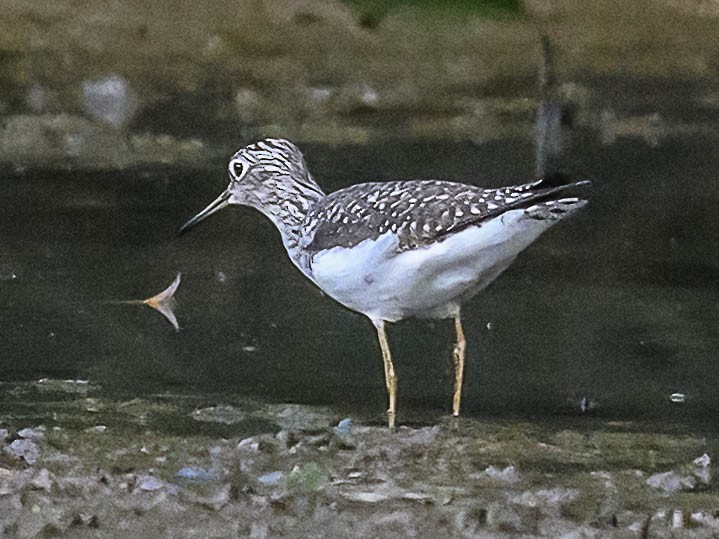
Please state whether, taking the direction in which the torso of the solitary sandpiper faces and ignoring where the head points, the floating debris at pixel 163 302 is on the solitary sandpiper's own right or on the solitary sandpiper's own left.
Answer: on the solitary sandpiper's own right

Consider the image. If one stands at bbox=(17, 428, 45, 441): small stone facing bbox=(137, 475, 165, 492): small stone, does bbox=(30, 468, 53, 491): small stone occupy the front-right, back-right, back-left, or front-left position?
front-right

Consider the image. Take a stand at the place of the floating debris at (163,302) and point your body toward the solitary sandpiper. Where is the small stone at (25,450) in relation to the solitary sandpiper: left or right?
right

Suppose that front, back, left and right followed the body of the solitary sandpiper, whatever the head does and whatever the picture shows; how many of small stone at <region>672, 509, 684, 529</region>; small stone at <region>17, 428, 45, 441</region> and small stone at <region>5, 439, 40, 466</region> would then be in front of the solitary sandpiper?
2

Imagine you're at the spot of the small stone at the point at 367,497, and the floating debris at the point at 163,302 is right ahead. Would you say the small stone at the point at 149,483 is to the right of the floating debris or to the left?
left

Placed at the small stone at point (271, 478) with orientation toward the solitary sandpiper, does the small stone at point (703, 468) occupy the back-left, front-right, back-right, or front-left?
front-right

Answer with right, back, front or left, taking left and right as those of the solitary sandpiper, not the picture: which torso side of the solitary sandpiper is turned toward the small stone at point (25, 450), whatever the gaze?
front

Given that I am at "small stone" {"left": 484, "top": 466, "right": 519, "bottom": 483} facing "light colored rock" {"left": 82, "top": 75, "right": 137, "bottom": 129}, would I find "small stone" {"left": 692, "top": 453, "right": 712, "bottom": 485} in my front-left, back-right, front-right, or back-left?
back-right

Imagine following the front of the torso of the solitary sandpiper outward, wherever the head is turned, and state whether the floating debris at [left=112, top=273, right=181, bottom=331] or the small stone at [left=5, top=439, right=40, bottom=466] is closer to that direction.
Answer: the small stone

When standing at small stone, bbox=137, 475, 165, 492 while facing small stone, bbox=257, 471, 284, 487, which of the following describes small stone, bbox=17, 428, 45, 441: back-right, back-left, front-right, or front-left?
back-left

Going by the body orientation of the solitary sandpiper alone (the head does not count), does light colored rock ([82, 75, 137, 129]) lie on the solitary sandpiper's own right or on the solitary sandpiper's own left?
on the solitary sandpiper's own right

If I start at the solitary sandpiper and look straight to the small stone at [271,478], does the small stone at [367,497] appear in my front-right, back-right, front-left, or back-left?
front-left

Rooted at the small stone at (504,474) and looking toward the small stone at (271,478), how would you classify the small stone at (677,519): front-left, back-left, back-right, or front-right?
back-left

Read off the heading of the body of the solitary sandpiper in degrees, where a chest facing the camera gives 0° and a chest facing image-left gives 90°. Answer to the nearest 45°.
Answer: approximately 90°

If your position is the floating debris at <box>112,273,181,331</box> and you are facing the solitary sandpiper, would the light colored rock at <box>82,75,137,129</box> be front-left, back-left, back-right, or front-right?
back-left

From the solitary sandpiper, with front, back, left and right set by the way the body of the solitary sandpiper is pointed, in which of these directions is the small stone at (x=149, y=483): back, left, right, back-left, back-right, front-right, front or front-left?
front-left
